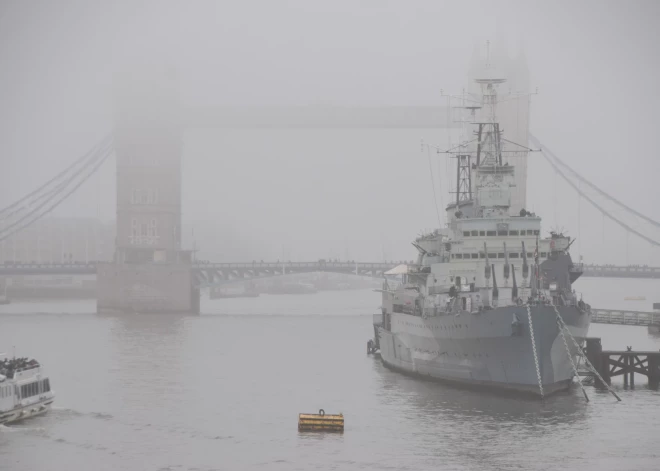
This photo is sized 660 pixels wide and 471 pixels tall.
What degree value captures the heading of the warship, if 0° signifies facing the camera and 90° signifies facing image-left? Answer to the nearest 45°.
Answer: approximately 0°

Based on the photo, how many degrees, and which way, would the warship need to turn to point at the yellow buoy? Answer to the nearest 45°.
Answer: approximately 45° to its right

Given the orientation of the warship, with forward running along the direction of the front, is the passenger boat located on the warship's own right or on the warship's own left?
on the warship's own right

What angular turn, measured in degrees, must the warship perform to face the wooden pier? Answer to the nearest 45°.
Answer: approximately 90° to its left
